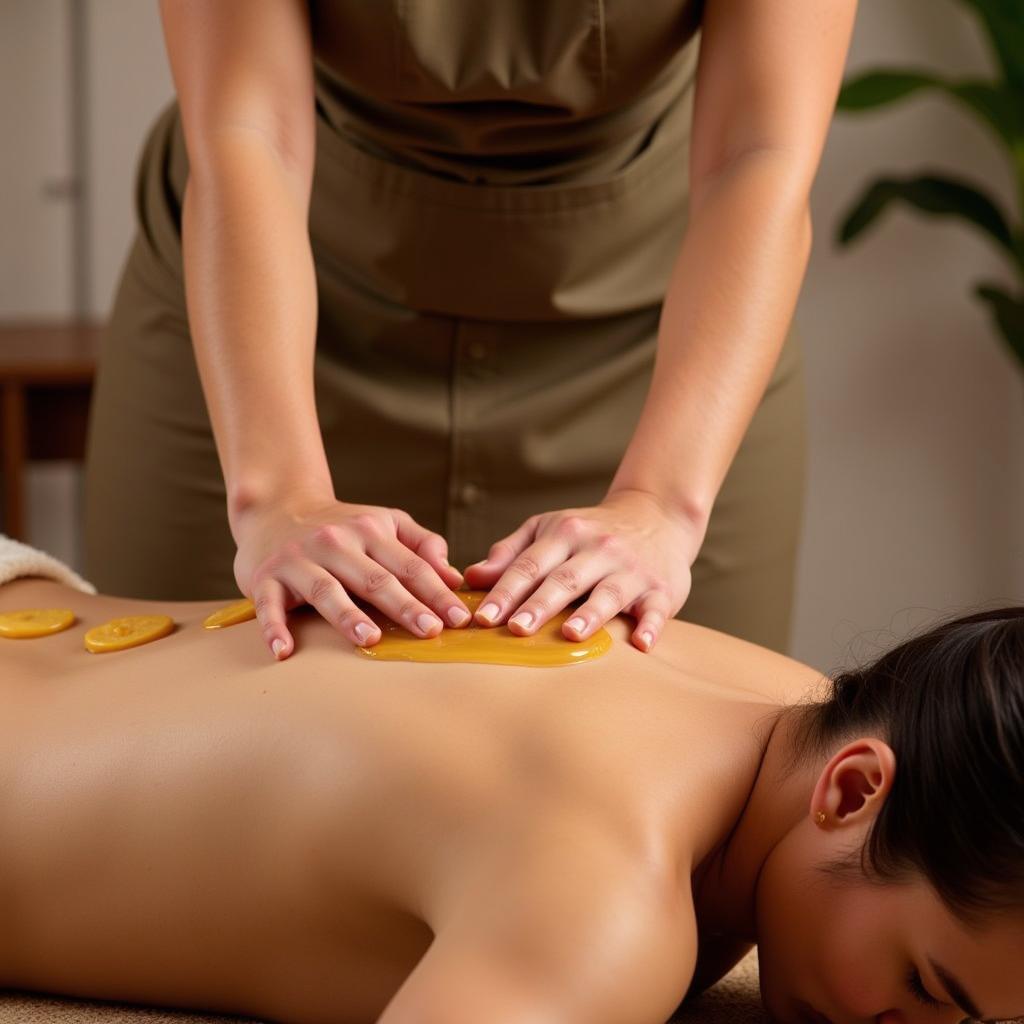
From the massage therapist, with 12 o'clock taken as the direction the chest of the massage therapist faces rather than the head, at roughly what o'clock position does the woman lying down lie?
The woman lying down is roughly at 12 o'clock from the massage therapist.

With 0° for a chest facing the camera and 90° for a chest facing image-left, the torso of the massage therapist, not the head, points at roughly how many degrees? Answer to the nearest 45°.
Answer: approximately 0°

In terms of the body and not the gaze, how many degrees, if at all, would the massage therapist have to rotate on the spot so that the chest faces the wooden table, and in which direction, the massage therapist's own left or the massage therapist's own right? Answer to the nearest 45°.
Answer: approximately 135° to the massage therapist's own right
